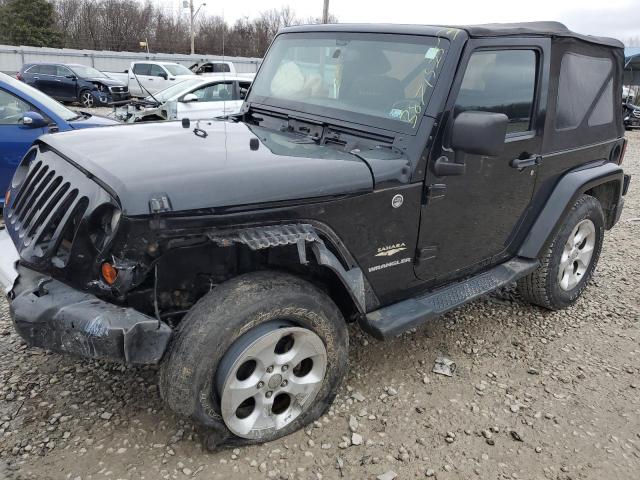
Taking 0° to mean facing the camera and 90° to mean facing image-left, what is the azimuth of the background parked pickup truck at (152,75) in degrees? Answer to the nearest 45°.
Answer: approximately 315°

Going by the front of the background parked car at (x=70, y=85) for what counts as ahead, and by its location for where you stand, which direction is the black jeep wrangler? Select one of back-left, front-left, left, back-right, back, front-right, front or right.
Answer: front-right

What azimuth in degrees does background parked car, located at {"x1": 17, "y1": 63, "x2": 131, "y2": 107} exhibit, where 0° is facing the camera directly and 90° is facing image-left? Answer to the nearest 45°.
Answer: approximately 315°

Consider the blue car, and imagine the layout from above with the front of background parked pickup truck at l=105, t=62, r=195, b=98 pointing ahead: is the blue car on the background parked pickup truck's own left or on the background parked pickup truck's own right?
on the background parked pickup truck's own right

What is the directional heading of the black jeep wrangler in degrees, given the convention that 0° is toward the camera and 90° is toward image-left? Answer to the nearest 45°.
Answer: approximately 45°

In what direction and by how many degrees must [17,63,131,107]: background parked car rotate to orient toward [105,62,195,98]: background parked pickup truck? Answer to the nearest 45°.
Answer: approximately 45° to its left
